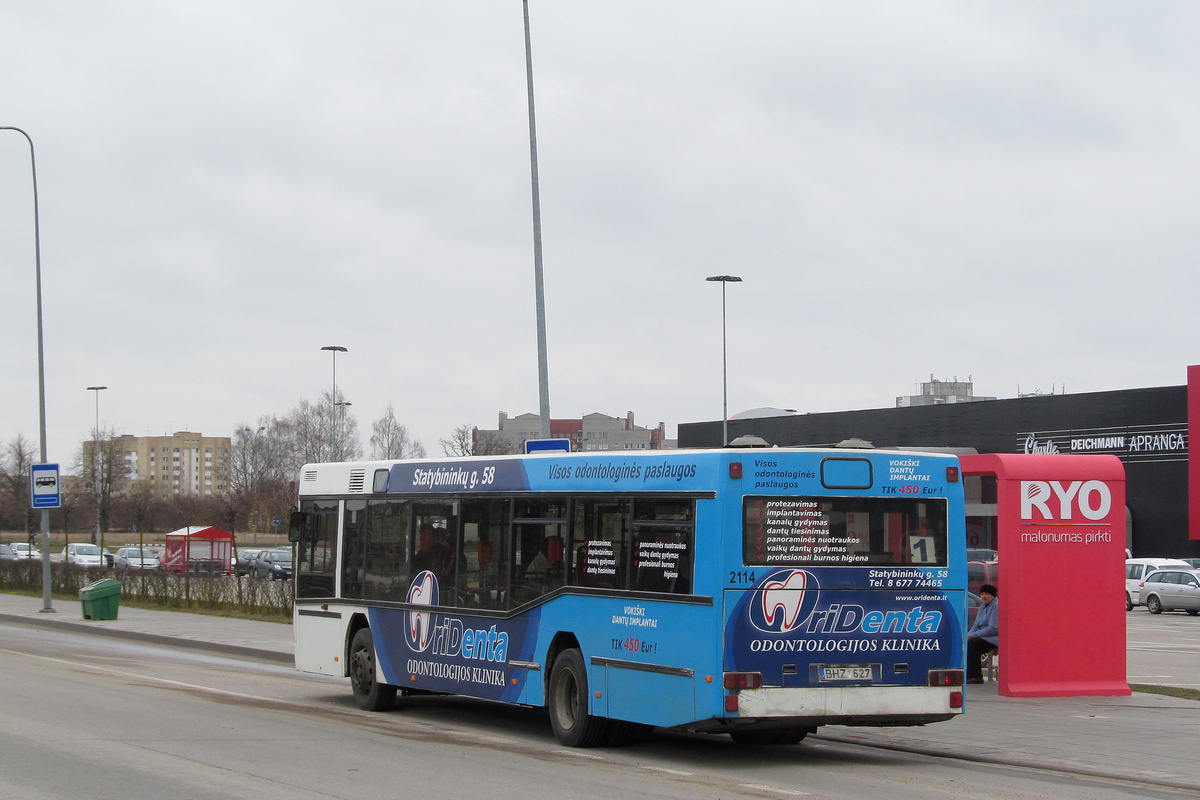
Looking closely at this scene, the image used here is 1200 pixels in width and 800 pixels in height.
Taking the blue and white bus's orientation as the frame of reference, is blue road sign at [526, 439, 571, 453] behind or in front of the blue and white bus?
in front

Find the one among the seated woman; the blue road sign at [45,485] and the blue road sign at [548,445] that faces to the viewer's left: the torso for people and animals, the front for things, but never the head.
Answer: the seated woman

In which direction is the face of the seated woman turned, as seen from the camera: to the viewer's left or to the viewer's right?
to the viewer's left

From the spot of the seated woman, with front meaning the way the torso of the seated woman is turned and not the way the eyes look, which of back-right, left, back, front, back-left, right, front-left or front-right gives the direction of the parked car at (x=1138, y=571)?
right
